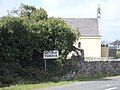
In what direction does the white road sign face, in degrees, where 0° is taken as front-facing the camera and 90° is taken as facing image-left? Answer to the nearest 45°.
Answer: approximately 0°

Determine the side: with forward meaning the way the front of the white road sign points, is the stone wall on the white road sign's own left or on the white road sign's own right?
on the white road sign's own left
